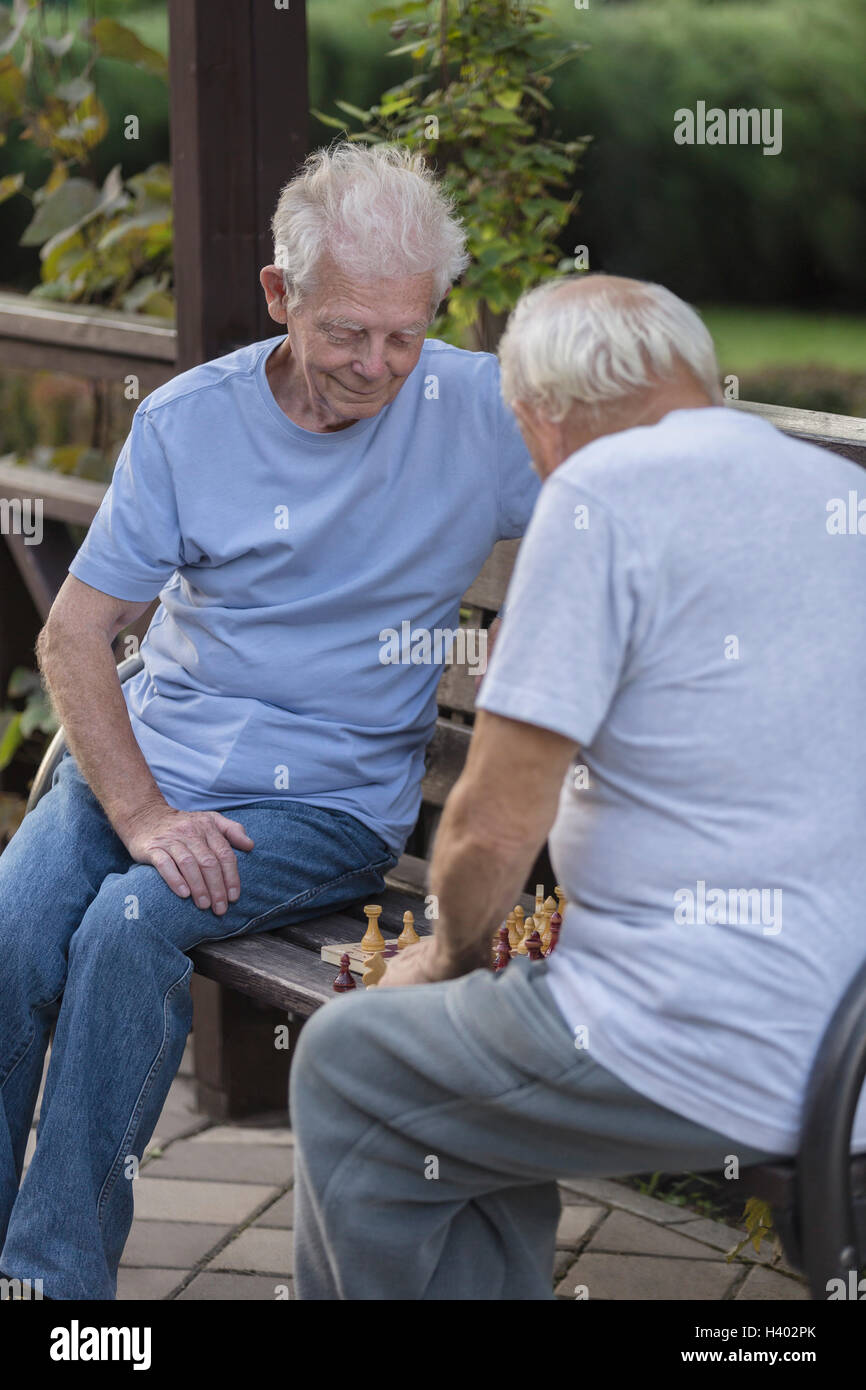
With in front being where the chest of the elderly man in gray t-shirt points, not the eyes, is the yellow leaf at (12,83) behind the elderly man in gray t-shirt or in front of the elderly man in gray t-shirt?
in front

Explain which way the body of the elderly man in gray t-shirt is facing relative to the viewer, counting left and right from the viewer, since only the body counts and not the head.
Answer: facing away from the viewer and to the left of the viewer

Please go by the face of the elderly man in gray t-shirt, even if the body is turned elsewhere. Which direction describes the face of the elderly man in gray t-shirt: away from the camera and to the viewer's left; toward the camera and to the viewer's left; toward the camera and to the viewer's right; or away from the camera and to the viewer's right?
away from the camera and to the viewer's left

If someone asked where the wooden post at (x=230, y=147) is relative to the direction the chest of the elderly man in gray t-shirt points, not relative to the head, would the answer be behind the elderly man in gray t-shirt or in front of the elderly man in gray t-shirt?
in front

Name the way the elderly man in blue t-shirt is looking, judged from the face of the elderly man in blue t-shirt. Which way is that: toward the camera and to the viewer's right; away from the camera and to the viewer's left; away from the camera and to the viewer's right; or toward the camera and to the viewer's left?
toward the camera and to the viewer's right

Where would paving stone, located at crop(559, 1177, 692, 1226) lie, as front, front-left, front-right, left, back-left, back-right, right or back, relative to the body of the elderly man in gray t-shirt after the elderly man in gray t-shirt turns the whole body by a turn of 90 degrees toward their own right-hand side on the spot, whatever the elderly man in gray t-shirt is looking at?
front-left
